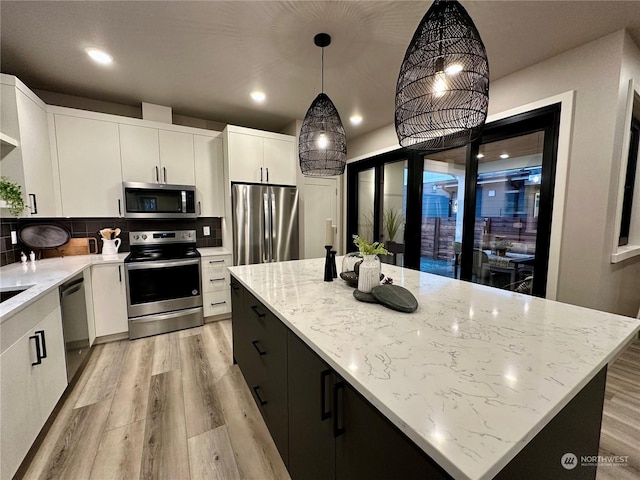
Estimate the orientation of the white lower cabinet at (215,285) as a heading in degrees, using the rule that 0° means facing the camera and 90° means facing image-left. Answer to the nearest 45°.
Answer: approximately 0°

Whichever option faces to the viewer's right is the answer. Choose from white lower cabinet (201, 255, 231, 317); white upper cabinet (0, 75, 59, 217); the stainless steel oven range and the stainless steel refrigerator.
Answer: the white upper cabinet

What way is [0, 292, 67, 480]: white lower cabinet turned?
to the viewer's right

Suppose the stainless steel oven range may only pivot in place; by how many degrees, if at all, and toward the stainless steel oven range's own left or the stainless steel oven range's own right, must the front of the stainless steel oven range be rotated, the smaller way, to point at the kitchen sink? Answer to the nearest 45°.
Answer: approximately 45° to the stainless steel oven range's own right

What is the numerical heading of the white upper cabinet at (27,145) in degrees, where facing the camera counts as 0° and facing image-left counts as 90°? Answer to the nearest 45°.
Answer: approximately 270°

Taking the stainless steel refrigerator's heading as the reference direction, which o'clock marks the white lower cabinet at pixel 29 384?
The white lower cabinet is roughly at 1 o'clock from the stainless steel refrigerator.

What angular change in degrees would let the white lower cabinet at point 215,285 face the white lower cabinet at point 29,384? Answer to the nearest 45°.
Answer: approximately 45° to its right

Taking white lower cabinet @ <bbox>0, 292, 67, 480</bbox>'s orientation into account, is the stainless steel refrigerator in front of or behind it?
in front

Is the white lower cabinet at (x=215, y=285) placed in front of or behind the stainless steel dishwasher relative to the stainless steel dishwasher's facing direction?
in front

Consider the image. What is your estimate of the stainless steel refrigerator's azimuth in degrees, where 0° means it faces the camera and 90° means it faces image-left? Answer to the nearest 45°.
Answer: approximately 0°

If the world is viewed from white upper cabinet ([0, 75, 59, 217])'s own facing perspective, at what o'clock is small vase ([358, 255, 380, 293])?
The small vase is roughly at 2 o'clock from the white upper cabinet.
